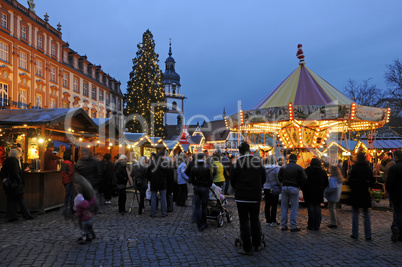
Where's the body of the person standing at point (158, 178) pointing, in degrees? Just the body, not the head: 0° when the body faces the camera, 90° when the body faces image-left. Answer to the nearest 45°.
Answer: approximately 180°

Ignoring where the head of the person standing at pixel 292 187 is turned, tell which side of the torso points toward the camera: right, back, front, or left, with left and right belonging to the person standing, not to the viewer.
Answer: back

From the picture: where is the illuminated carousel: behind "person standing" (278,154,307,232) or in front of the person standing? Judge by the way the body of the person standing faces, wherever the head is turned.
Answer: in front

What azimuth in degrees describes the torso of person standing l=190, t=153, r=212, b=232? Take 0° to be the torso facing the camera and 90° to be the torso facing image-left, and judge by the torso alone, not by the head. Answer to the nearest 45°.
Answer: approximately 180°

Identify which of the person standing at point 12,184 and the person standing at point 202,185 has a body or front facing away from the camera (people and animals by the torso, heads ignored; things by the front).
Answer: the person standing at point 202,185

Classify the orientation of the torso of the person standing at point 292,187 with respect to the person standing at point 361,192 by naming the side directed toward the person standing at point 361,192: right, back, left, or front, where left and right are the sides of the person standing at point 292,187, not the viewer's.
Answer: right
